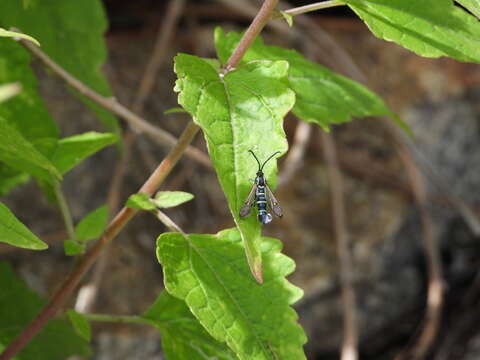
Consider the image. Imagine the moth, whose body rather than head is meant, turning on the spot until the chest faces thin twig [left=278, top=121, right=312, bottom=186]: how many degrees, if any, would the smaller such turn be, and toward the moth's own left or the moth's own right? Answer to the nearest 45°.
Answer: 0° — it already faces it

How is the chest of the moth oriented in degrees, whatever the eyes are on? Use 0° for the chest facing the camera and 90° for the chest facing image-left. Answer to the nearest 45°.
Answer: approximately 180°
